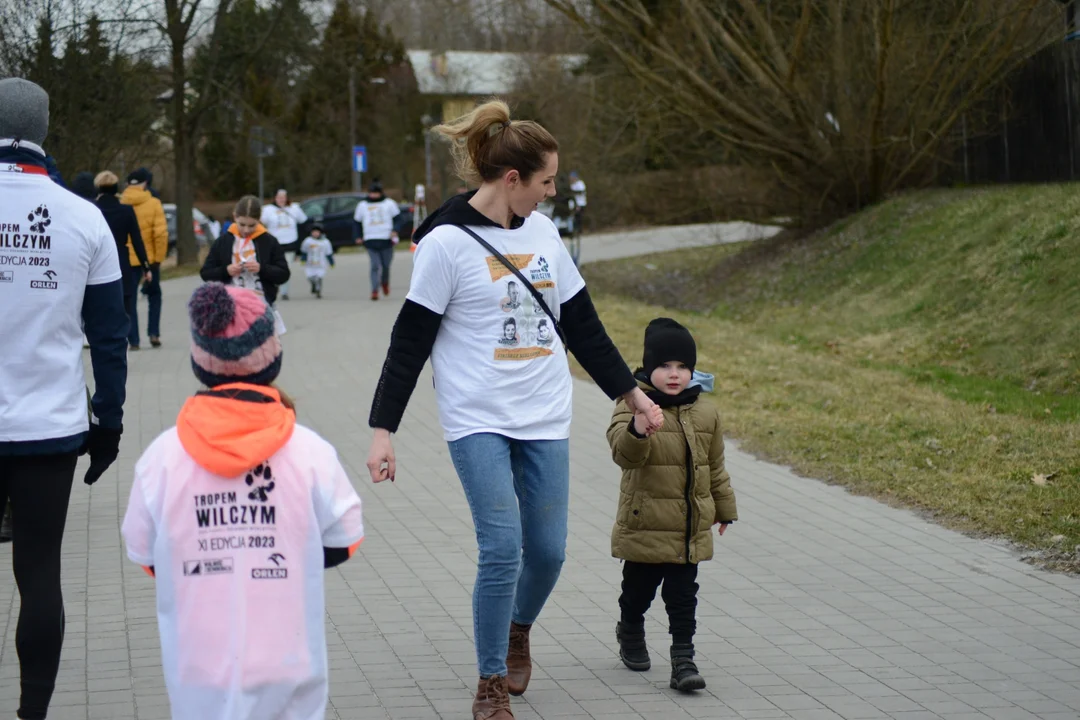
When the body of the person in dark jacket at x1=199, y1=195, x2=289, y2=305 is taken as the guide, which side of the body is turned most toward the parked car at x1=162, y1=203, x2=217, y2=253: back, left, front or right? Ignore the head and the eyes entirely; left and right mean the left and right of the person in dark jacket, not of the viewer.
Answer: back

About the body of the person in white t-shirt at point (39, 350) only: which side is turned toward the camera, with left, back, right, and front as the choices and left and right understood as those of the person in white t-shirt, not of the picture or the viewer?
back

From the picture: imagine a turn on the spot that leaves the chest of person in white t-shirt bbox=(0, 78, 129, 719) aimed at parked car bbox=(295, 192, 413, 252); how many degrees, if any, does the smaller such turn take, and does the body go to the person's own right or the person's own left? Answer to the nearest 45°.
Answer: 0° — they already face it

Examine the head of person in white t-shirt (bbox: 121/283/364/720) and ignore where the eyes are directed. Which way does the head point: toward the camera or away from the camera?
away from the camera

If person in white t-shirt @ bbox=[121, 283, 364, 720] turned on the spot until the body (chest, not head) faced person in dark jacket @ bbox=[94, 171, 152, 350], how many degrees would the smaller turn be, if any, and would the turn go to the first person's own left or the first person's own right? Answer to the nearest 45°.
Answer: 0° — they already face them

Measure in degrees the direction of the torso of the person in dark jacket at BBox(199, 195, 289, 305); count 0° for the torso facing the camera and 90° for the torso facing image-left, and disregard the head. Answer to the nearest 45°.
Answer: approximately 0°

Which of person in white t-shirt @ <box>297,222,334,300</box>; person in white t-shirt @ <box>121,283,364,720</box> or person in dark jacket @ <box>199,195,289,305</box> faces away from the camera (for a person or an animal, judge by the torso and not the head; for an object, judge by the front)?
person in white t-shirt @ <box>121,283,364,720</box>

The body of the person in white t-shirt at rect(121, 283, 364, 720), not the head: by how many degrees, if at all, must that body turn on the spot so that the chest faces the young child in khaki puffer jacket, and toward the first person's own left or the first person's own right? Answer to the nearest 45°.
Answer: approximately 45° to the first person's own right

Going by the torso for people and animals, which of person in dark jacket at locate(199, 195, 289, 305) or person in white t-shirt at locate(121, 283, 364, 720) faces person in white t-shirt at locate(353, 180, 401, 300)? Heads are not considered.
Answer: person in white t-shirt at locate(121, 283, 364, 720)

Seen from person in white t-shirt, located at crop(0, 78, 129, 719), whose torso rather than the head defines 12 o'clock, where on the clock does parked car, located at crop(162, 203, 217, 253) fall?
The parked car is roughly at 12 o'clock from the person in white t-shirt.

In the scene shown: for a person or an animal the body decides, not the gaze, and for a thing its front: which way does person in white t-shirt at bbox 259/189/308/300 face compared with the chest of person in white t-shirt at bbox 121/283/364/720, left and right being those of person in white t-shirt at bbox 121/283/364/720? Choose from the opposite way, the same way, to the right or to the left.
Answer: the opposite way

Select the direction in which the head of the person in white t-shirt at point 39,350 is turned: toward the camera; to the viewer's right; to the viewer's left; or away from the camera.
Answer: away from the camera

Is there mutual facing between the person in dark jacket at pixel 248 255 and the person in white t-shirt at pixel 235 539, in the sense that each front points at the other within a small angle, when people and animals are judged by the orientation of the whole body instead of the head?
yes
